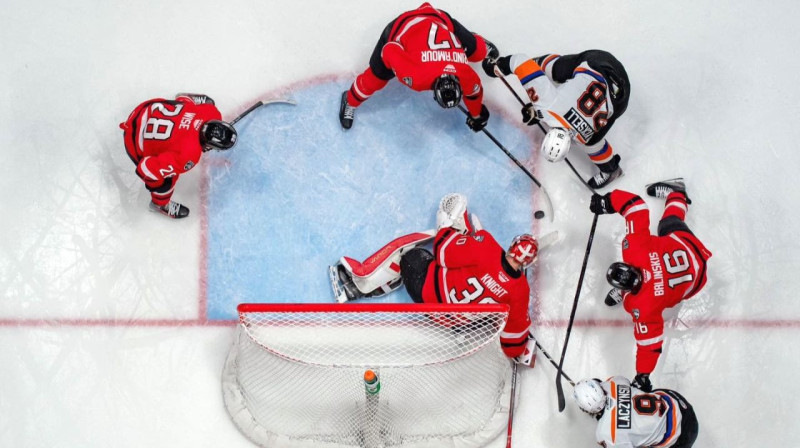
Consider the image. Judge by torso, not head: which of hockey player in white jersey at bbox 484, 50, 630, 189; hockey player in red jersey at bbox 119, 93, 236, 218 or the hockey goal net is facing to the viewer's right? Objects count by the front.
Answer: the hockey player in red jersey

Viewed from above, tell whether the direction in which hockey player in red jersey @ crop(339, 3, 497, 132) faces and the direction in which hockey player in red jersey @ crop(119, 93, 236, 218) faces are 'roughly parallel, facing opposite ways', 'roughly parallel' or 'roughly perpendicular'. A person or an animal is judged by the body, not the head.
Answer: roughly perpendicular

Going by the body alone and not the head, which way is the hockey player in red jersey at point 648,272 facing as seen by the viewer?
to the viewer's left

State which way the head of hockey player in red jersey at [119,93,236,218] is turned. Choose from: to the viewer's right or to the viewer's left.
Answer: to the viewer's right

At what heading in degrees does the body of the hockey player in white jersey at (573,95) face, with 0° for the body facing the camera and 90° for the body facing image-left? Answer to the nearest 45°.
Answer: approximately 45°

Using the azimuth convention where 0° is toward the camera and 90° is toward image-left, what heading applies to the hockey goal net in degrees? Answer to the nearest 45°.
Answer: approximately 180°

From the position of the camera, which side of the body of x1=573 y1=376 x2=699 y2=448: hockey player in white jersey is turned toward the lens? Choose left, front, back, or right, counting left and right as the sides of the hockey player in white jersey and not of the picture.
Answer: left

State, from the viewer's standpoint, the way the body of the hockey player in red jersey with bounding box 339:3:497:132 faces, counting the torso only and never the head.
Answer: toward the camera

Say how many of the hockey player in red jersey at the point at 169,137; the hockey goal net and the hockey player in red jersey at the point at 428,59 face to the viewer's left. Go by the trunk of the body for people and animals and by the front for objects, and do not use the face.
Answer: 0

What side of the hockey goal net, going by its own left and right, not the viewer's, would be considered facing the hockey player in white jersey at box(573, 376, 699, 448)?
right

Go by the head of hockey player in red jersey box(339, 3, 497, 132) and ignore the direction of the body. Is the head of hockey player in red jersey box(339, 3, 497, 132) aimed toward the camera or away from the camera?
toward the camera

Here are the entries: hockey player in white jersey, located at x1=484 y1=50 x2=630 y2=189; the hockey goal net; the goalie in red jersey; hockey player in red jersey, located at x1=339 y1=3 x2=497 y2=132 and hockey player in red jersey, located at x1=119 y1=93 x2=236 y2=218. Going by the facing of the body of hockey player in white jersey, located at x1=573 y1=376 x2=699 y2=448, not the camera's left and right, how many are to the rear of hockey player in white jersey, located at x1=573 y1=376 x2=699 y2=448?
0

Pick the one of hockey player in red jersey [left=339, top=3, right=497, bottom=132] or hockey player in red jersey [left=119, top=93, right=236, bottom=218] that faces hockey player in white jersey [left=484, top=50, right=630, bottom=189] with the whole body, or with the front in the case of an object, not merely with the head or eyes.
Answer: hockey player in red jersey [left=119, top=93, right=236, bottom=218]

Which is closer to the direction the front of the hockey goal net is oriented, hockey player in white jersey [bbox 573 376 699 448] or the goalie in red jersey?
the goalie in red jersey

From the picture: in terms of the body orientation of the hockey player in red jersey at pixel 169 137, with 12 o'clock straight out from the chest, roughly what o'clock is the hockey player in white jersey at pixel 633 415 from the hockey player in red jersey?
The hockey player in white jersey is roughly at 1 o'clock from the hockey player in red jersey.

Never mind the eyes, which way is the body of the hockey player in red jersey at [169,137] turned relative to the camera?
to the viewer's right

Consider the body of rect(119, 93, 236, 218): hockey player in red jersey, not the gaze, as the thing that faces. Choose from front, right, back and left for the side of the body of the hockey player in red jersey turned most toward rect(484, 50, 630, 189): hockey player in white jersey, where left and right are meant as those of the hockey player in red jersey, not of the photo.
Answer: front
